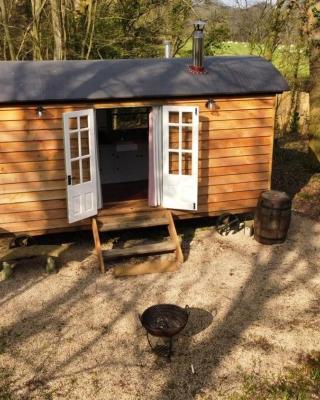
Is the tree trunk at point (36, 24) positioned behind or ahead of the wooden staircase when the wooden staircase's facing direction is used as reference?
behind

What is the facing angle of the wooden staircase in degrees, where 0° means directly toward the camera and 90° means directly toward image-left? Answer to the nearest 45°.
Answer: approximately 0°

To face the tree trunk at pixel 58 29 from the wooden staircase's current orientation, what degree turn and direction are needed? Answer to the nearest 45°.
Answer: approximately 180°

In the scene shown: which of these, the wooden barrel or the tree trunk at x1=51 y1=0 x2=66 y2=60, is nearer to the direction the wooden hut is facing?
the wooden barrel

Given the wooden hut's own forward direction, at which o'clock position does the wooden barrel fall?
The wooden barrel is roughly at 9 o'clock from the wooden hut.

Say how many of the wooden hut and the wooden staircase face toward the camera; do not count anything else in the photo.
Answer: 2

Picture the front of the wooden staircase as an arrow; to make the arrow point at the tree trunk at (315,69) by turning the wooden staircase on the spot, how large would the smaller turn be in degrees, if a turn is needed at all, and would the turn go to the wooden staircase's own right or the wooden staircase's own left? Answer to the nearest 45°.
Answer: approximately 135° to the wooden staircase's own left

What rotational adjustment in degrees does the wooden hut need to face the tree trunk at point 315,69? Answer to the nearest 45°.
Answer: approximately 135° to its left

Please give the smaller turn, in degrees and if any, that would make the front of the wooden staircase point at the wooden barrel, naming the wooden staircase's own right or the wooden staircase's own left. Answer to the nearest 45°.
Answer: approximately 90° to the wooden staircase's own left

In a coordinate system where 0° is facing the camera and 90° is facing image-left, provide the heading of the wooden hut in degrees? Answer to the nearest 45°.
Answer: approximately 0°

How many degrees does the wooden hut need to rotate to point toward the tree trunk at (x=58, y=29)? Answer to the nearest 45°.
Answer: approximately 135° to its right

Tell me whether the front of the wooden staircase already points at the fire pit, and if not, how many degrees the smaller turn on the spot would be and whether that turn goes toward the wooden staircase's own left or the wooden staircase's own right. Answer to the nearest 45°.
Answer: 0° — it already faces it
